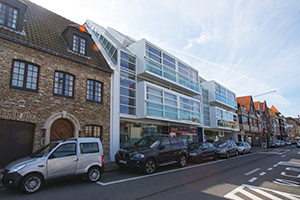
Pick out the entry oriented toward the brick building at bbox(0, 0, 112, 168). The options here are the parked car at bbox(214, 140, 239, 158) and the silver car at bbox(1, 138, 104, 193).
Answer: the parked car

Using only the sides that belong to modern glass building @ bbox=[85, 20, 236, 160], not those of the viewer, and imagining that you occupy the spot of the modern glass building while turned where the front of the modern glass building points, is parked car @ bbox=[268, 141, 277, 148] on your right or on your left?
on your left

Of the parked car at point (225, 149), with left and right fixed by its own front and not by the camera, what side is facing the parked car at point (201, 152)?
front

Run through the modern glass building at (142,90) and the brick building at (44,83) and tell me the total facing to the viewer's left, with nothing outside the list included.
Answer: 0

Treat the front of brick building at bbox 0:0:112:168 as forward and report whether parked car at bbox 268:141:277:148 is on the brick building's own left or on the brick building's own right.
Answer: on the brick building's own left

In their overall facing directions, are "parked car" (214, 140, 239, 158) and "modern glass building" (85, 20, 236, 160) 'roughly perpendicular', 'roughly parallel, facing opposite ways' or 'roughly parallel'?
roughly perpendicular

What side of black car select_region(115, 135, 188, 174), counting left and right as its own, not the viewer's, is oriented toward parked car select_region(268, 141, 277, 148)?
back

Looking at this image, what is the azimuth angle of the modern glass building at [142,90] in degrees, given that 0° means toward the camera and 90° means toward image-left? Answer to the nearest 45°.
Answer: approximately 315°

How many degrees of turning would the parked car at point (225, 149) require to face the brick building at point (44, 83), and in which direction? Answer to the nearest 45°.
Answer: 0° — it already faces it

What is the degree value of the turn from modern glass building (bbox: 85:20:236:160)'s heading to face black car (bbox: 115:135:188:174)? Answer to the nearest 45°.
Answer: approximately 45° to its right

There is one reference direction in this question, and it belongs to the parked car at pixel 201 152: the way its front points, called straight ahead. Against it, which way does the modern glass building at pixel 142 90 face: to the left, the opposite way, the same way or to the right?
to the left
